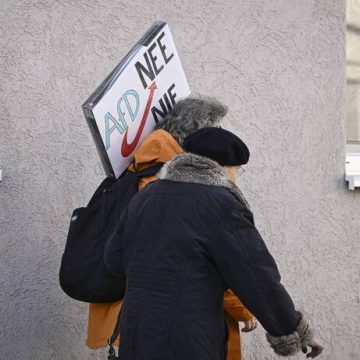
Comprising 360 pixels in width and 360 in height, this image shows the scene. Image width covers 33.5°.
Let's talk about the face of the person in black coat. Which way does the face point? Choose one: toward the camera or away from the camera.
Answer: away from the camera

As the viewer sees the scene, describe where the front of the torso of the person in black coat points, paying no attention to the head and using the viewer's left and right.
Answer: facing away from the viewer and to the right of the viewer

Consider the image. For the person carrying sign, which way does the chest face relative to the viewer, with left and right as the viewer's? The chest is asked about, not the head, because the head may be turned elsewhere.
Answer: facing to the right of the viewer

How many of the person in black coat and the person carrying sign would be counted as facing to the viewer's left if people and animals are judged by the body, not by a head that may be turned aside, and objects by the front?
0
